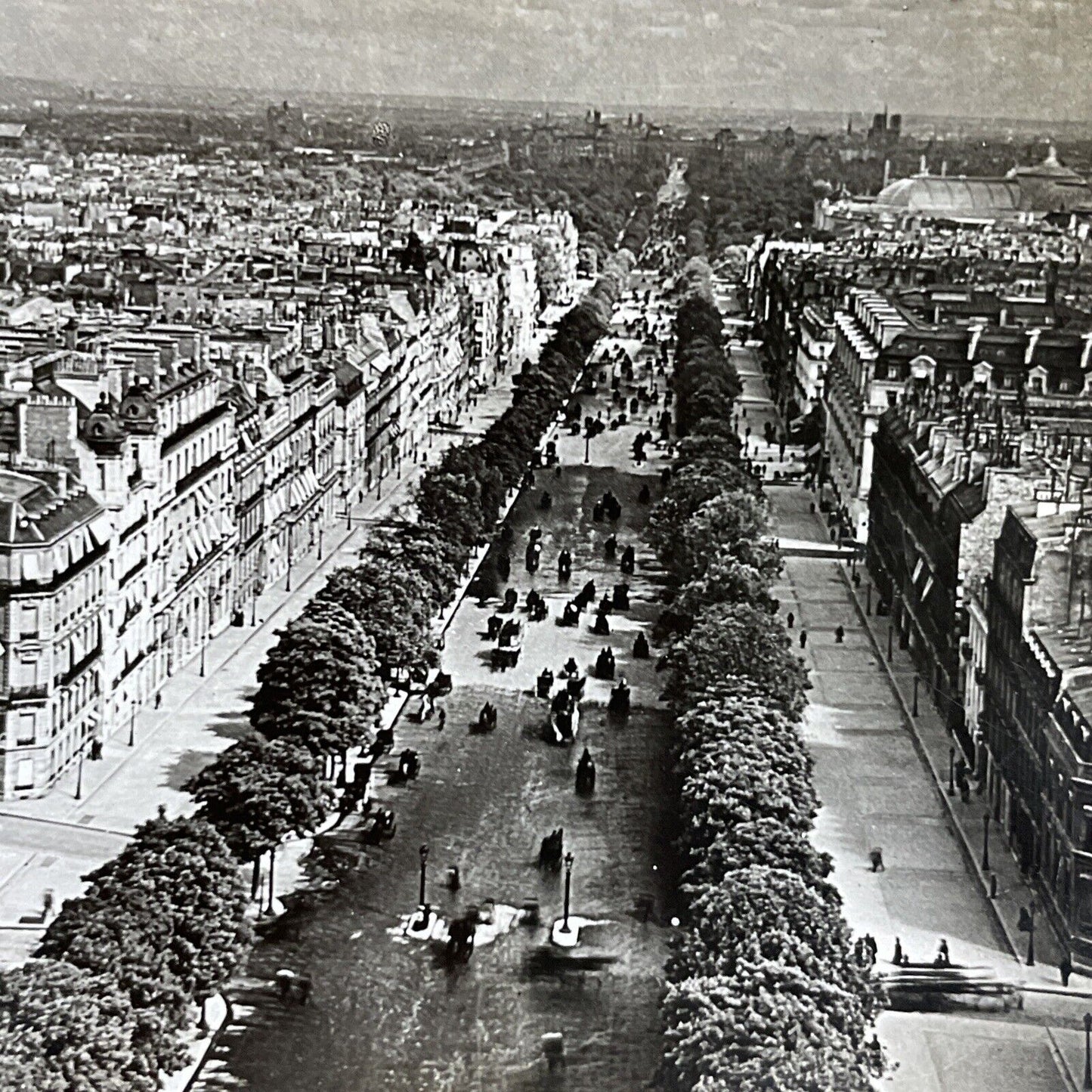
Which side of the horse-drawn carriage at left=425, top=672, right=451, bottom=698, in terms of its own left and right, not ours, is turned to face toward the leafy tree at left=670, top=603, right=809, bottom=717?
left

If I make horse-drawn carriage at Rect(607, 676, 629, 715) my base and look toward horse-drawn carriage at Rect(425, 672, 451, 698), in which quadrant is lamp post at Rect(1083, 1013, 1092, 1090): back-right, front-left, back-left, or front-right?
back-left

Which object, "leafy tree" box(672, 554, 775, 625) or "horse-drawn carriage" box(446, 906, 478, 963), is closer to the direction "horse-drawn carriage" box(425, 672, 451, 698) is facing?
the horse-drawn carriage

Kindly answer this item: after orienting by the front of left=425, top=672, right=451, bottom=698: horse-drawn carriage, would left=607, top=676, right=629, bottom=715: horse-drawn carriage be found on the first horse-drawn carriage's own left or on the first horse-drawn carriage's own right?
on the first horse-drawn carriage's own left

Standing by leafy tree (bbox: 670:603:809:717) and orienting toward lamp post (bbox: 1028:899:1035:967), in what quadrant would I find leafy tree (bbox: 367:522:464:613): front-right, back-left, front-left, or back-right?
back-right

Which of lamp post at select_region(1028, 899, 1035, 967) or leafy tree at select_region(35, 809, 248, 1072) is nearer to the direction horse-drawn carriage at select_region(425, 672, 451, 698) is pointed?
the leafy tree

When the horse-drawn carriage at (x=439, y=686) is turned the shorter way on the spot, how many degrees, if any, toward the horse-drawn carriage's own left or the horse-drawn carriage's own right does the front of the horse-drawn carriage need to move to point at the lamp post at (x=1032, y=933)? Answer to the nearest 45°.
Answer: approximately 90° to the horse-drawn carriage's own left

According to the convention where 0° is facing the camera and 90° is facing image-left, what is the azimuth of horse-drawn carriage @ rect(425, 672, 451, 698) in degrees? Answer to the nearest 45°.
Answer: approximately 45°

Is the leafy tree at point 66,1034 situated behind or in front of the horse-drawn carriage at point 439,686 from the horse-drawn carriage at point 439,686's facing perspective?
in front

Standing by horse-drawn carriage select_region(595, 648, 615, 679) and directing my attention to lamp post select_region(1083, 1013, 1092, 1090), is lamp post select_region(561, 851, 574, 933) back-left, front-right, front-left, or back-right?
front-right

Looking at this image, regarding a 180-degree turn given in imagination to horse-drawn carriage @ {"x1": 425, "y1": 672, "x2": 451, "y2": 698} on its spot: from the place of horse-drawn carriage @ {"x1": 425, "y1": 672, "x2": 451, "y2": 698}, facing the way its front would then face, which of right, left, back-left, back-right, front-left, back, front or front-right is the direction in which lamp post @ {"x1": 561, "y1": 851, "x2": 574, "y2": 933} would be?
back-right

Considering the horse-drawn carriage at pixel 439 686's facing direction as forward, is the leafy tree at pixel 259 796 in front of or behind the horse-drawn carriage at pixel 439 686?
in front

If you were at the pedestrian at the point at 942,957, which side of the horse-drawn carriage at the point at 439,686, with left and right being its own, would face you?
left

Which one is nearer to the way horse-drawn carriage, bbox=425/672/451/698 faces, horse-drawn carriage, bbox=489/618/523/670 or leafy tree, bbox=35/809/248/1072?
the leafy tree

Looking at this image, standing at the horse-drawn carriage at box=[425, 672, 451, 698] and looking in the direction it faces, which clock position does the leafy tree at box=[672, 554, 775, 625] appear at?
The leafy tree is roughly at 7 o'clock from the horse-drawn carriage.
